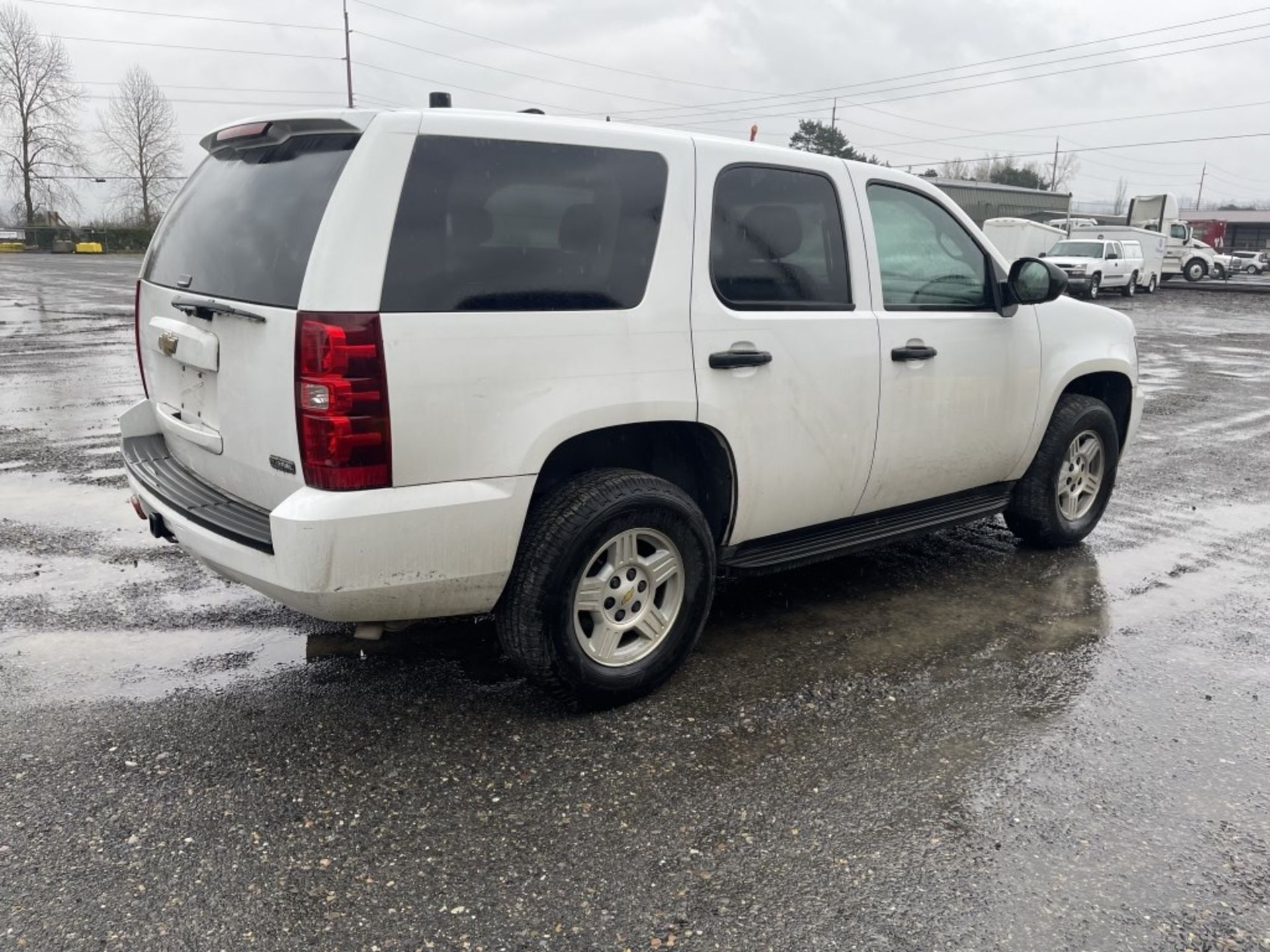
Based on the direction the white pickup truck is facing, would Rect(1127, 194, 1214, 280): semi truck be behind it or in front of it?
behind

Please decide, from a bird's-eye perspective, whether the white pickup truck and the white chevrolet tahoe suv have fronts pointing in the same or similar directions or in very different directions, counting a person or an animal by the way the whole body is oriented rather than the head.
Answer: very different directions

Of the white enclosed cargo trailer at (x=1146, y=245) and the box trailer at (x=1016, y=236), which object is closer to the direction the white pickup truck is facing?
the box trailer

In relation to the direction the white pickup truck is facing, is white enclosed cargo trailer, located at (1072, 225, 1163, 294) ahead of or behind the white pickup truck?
behind

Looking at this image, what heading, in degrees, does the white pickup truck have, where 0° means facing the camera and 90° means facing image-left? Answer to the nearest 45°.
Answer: approximately 45°

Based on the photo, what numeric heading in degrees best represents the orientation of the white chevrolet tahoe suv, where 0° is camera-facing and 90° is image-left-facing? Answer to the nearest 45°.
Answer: approximately 225°

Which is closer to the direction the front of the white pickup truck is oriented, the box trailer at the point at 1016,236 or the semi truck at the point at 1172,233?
the box trailer

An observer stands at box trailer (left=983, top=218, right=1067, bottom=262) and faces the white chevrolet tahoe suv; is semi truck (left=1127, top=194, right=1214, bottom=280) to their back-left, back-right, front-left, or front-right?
back-left

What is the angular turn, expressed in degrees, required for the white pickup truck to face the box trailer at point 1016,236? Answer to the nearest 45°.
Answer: approximately 90° to its right
